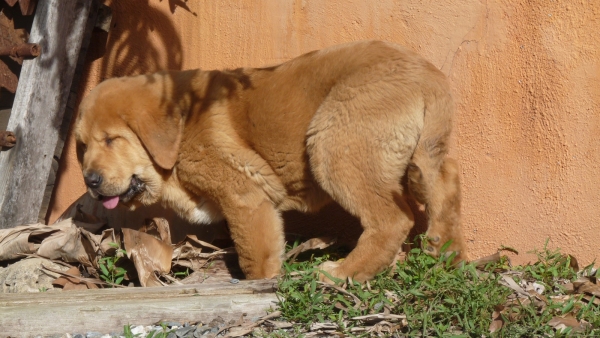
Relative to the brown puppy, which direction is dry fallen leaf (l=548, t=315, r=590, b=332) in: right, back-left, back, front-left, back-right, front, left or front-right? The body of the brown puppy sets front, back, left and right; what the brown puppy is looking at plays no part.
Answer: back-left

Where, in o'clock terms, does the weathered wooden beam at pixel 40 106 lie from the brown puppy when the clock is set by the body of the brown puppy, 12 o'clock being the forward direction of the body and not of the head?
The weathered wooden beam is roughly at 1 o'clock from the brown puppy.

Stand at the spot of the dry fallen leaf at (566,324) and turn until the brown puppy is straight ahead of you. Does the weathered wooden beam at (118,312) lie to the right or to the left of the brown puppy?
left

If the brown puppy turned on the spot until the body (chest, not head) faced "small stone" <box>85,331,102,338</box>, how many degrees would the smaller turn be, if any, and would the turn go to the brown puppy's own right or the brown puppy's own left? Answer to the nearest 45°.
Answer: approximately 45° to the brown puppy's own left

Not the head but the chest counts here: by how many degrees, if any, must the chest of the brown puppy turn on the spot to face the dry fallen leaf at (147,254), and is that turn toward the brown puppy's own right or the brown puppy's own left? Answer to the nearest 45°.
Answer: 0° — it already faces it

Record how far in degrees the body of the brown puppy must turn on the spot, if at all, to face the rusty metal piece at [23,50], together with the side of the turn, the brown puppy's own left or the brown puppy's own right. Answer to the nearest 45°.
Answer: approximately 45° to the brown puppy's own right

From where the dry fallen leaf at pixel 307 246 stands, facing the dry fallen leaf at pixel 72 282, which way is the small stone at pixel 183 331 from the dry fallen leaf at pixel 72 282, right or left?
left

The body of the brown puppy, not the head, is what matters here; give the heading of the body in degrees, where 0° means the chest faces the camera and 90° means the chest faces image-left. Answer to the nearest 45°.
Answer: approximately 90°

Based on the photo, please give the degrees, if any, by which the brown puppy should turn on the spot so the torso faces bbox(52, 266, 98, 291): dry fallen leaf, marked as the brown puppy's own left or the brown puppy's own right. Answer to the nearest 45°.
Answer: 0° — it already faces it

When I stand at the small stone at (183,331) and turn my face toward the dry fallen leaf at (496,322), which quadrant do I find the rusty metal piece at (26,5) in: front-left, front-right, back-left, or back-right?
back-left
